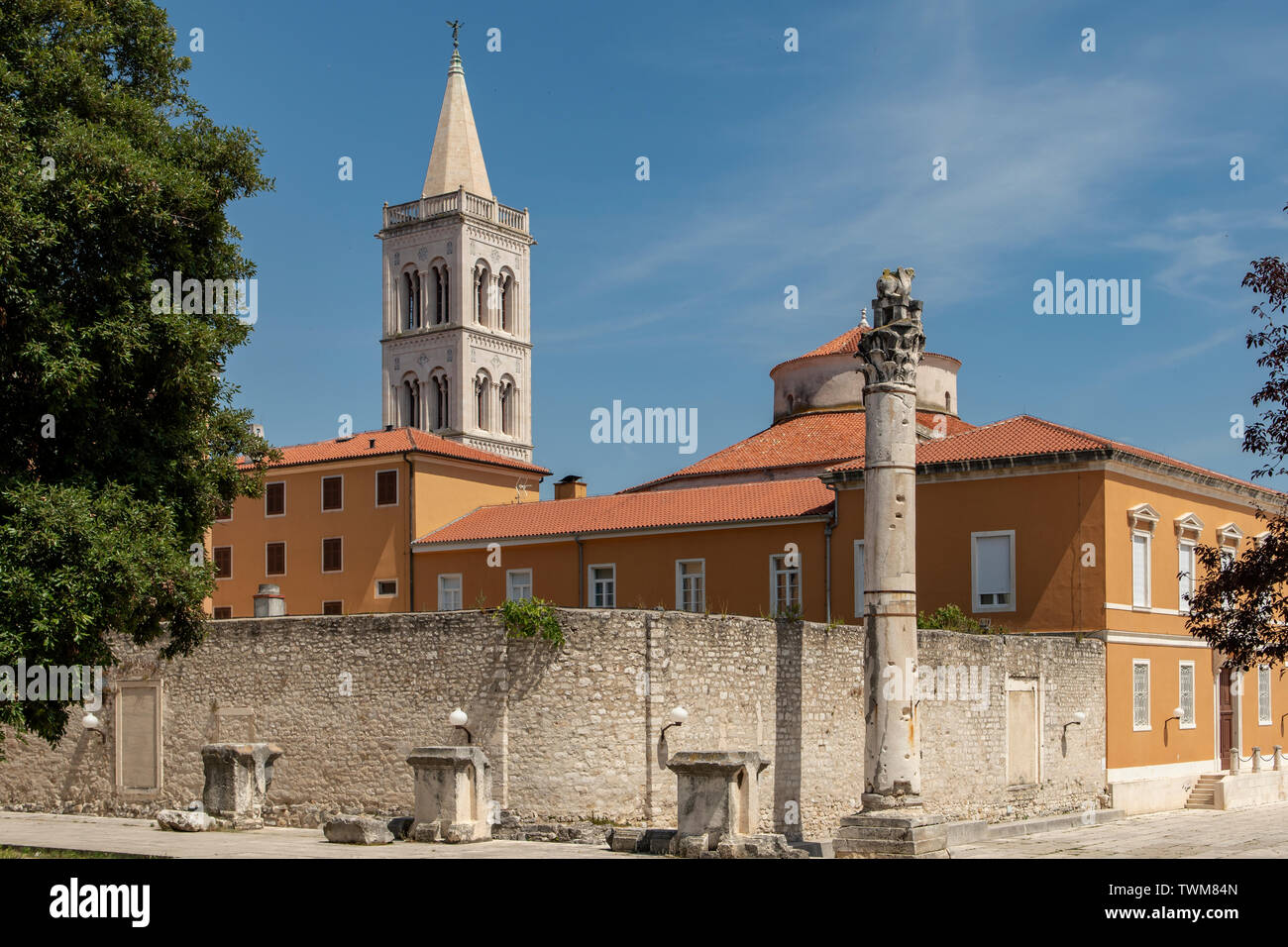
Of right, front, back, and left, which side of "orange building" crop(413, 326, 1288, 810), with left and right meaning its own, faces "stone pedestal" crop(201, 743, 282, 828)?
right

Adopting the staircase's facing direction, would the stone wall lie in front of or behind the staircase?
in front

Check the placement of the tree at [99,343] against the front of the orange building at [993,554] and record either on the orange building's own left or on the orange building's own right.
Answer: on the orange building's own right

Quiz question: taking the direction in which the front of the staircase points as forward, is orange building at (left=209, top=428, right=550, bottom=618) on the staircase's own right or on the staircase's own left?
on the staircase's own right

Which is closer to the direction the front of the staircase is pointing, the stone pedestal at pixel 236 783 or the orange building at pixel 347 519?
the stone pedestal
